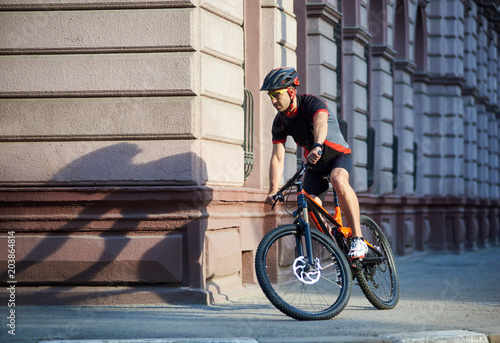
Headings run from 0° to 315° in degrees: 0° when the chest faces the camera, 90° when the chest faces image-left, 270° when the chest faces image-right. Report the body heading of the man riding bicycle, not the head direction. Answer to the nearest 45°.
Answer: approximately 45°

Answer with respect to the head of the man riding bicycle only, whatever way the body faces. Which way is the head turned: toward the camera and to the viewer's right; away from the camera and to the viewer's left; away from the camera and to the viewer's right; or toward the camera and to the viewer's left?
toward the camera and to the viewer's left

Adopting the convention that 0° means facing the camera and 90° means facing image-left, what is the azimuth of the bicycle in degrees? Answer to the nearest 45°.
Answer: approximately 45°
